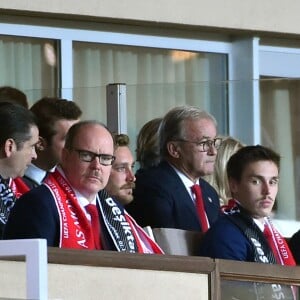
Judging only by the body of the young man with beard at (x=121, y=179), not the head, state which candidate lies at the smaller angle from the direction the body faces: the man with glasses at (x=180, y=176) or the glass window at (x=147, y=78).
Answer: the man with glasses

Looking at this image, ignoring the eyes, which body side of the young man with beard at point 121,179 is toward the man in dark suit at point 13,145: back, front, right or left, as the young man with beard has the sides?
right

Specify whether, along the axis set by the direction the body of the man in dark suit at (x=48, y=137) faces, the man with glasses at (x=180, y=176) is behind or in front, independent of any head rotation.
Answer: in front

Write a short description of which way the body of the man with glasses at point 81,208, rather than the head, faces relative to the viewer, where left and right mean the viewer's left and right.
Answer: facing the viewer and to the right of the viewer

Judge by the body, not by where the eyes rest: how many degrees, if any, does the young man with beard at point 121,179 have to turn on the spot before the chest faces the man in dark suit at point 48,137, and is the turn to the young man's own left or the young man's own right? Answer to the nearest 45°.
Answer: approximately 135° to the young man's own right

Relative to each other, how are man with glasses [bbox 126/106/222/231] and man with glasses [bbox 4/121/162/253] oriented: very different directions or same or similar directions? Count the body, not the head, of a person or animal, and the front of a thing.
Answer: same or similar directions

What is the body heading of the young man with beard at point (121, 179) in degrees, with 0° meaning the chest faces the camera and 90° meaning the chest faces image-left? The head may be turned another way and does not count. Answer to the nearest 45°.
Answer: approximately 315°
